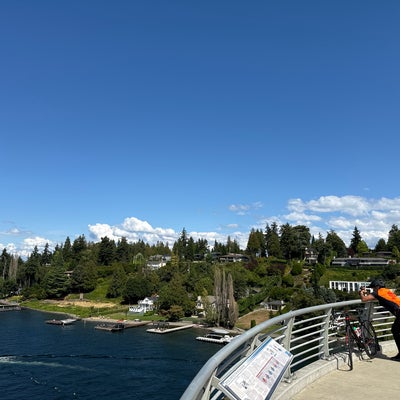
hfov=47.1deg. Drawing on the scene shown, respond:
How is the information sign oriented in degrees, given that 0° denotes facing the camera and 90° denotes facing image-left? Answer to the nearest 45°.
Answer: approximately 315°

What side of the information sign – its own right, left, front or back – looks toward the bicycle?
left
